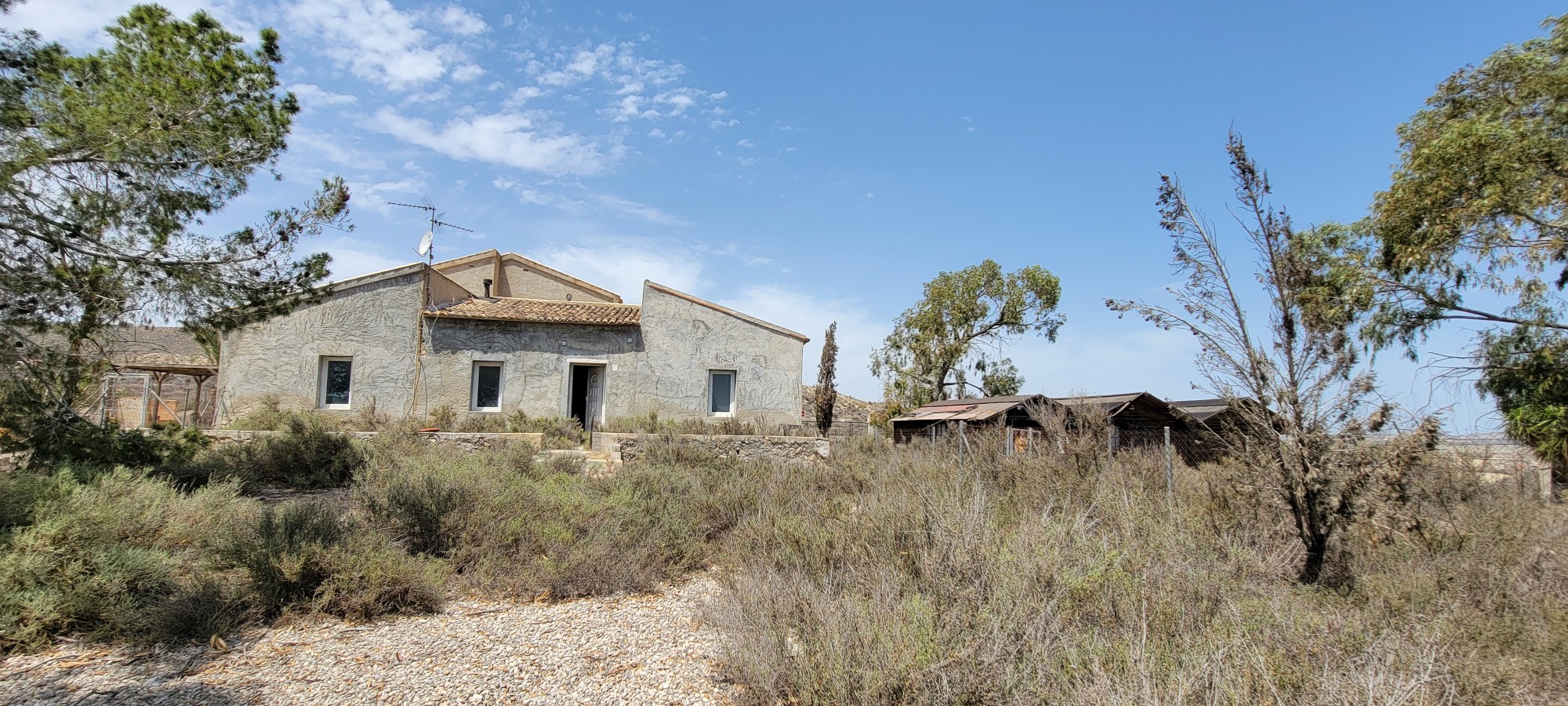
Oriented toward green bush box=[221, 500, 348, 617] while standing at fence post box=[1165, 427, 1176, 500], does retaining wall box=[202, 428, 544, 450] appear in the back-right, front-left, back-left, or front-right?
front-right

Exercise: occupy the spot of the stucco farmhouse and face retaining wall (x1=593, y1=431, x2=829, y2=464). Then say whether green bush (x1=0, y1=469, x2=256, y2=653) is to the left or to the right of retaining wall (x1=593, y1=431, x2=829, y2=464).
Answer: right

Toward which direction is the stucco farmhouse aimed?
toward the camera

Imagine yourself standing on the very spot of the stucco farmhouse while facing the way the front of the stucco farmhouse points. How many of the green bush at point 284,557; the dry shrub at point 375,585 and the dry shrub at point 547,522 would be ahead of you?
3

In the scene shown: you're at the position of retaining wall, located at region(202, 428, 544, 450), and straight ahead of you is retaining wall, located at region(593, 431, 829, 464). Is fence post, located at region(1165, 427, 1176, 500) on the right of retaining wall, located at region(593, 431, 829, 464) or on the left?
right

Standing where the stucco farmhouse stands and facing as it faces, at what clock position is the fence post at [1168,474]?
The fence post is roughly at 11 o'clock from the stucco farmhouse.

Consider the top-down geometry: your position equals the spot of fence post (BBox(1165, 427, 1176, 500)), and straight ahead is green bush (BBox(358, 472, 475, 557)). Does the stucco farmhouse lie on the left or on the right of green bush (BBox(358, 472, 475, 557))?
right

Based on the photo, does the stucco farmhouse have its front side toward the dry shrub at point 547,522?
yes

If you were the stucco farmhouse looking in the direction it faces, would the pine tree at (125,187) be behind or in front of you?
in front

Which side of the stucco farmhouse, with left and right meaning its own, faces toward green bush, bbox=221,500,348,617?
front

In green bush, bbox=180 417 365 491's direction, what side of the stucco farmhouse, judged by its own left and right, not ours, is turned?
front

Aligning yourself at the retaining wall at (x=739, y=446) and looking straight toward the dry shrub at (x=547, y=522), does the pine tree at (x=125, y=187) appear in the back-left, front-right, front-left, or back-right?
front-right
